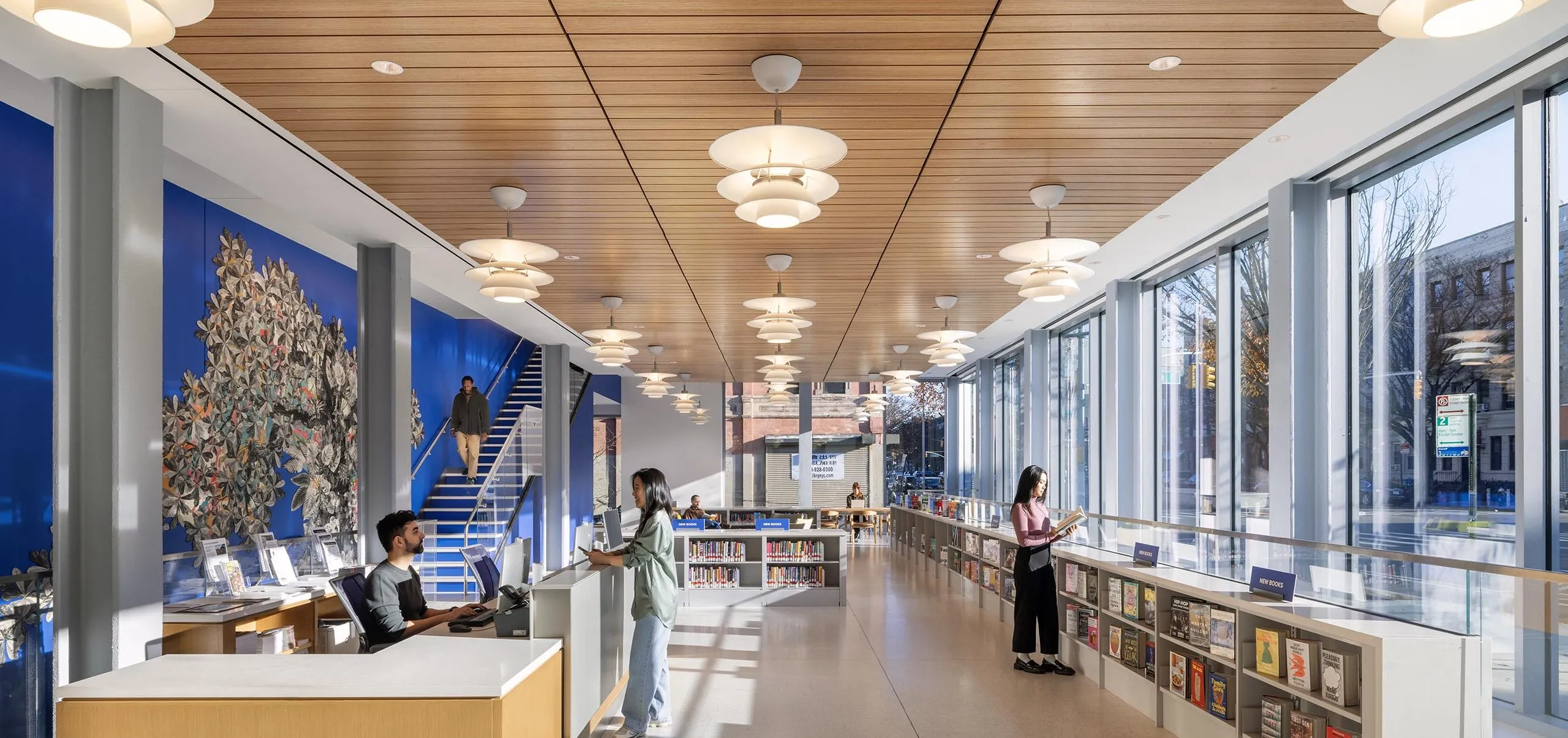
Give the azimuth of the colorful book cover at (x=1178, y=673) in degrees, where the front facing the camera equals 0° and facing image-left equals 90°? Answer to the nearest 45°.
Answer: approximately 45°

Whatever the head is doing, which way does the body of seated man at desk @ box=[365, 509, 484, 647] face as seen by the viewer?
to the viewer's right
